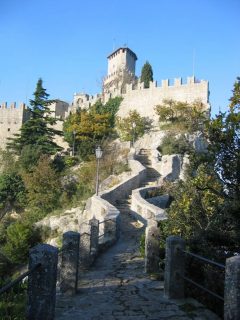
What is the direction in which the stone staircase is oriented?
toward the camera

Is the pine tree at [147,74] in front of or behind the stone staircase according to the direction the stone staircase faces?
behind

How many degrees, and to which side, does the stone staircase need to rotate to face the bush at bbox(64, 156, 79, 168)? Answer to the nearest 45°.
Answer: approximately 135° to its right

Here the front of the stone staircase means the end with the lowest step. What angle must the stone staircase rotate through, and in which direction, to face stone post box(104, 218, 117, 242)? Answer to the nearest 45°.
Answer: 0° — it already faces it

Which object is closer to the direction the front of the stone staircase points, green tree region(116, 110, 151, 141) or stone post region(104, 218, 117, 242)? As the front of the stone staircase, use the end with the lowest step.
the stone post

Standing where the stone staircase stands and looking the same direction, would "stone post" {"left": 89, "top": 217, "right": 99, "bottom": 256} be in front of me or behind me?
in front

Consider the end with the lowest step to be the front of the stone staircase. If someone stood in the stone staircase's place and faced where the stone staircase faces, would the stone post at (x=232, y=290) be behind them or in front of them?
in front

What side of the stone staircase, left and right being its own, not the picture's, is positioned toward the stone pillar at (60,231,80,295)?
front

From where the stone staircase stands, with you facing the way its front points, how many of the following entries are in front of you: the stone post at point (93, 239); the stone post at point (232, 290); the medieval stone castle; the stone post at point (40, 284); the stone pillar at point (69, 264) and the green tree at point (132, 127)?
4

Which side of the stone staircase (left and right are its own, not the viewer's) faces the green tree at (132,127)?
back

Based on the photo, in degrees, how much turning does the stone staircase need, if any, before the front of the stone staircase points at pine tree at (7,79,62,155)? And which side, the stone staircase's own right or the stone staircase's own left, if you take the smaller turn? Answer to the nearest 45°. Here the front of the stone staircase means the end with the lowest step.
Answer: approximately 135° to the stone staircase's own right

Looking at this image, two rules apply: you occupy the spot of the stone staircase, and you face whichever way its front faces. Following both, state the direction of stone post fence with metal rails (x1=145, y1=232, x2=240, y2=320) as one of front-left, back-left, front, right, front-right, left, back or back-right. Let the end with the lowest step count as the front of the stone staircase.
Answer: front
